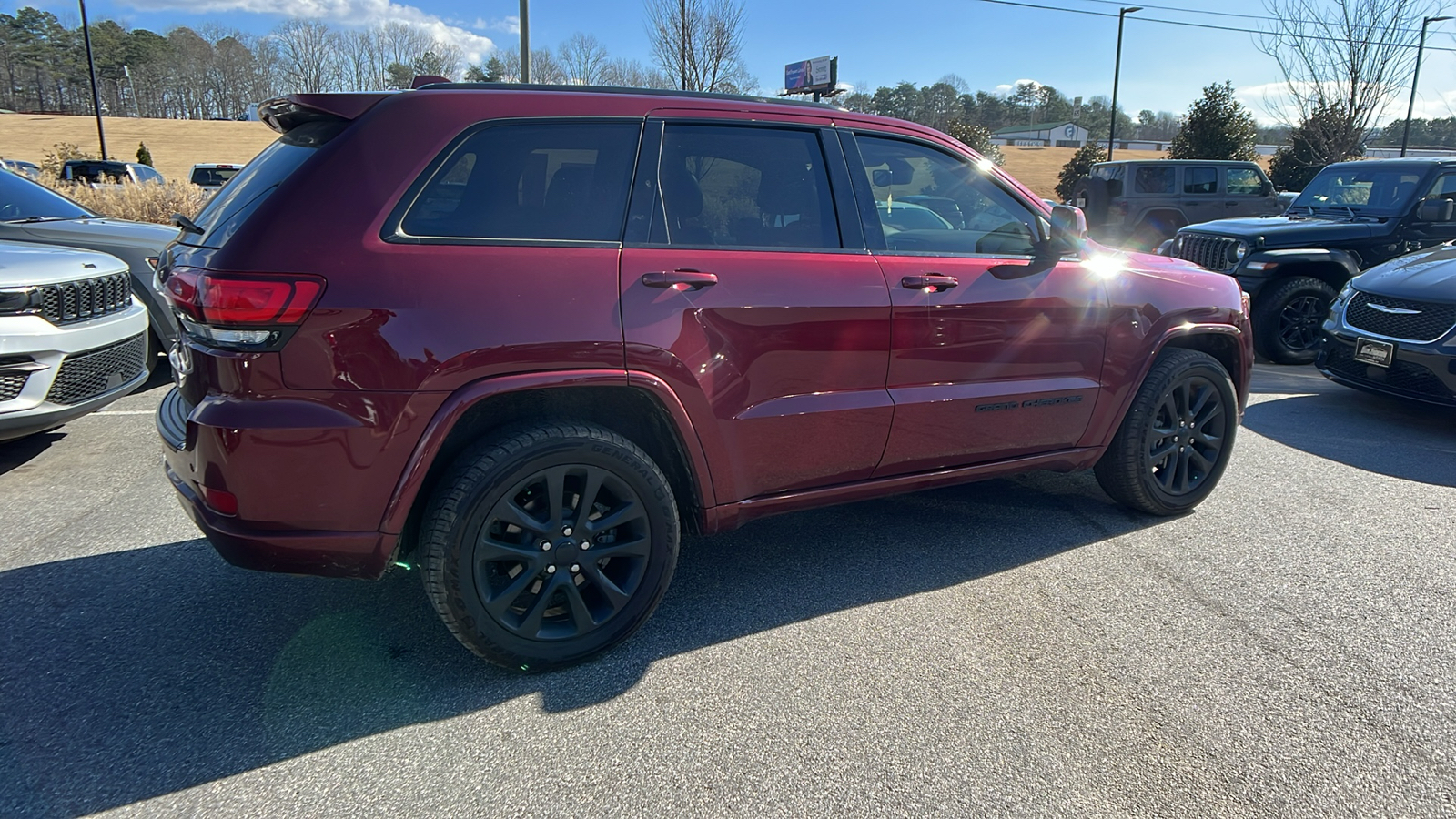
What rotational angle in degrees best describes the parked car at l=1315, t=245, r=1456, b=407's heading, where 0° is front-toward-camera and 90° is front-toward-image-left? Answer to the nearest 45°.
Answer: approximately 45°

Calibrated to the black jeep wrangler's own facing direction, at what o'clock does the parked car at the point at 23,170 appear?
The parked car is roughly at 1 o'clock from the black jeep wrangler.

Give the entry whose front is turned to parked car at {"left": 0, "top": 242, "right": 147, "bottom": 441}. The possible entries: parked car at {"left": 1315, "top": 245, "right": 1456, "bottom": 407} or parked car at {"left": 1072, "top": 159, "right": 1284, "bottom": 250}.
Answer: parked car at {"left": 1315, "top": 245, "right": 1456, "bottom": 407}

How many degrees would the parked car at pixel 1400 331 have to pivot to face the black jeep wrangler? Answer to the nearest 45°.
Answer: approximately 135° to its right

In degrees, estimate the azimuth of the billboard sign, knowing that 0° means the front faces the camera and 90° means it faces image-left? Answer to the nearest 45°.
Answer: approximately 45°

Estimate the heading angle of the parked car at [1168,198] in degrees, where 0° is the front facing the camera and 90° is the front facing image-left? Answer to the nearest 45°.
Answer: approximately 225°

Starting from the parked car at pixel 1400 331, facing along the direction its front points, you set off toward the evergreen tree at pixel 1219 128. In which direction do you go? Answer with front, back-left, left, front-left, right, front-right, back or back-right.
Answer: back-right

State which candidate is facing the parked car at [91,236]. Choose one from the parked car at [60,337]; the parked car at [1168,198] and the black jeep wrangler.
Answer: the black jeep wrangler

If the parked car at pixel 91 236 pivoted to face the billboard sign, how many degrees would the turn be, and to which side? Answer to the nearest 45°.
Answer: approximately 90° to its left

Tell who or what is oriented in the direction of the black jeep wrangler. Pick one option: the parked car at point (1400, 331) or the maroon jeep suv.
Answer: the maroon jeep suv

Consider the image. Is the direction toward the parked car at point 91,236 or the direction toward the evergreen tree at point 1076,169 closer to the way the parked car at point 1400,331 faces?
the parked car

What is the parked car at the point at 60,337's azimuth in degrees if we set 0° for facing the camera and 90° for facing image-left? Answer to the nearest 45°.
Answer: approximately 315°

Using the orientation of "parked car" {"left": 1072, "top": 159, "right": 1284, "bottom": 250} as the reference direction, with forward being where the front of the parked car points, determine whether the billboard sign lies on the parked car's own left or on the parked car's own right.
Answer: on the parked car's own left

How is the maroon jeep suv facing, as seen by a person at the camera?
facing away from the viewer and to the right of the viewer

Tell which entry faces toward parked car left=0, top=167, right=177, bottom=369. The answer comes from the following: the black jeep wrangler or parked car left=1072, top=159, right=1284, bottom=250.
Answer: the black jeep wrangler
